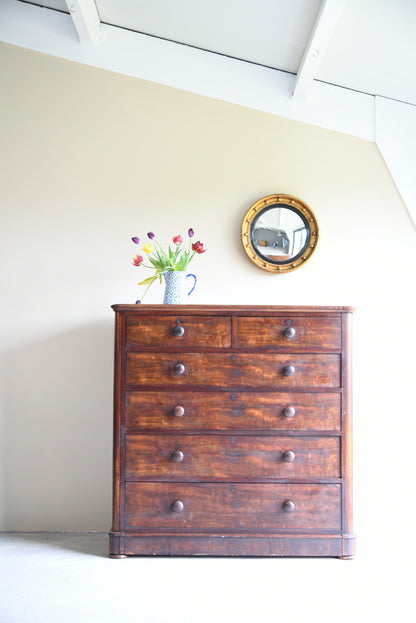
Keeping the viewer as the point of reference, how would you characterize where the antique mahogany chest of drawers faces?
facing the viewer
